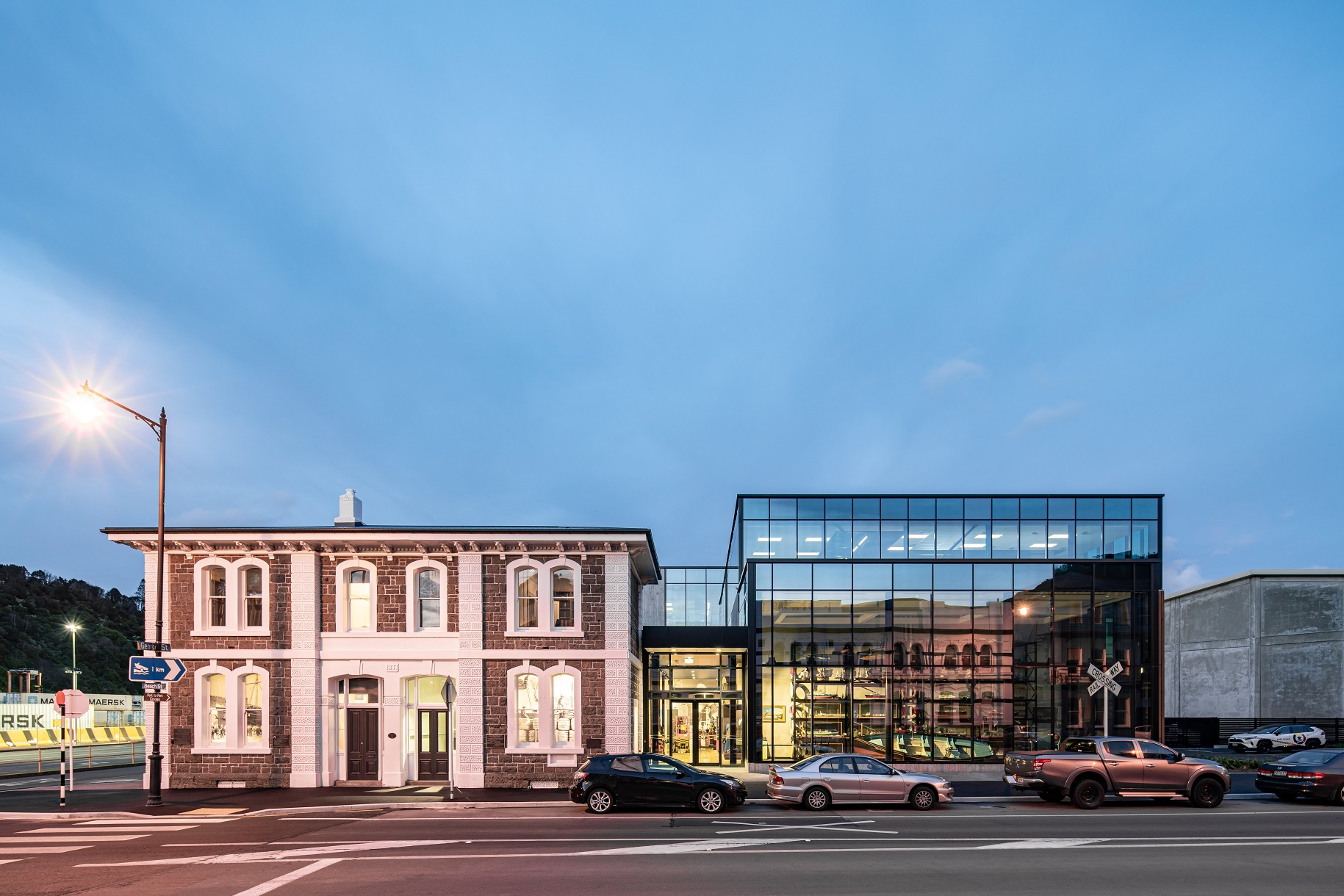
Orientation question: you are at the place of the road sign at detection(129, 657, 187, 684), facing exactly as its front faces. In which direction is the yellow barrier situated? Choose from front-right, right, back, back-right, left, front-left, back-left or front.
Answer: back

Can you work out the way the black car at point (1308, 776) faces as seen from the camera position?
facing away from the viewer and to the right of the viewer

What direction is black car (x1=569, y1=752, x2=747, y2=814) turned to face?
to the viewer's right

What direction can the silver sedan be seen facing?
to the viewer's right

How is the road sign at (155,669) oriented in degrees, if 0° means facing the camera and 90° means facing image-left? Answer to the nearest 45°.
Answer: approximately 0°

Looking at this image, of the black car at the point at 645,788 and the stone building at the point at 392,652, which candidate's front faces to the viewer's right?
the black car

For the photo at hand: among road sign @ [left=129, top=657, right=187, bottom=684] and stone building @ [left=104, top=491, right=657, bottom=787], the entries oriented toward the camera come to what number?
2
